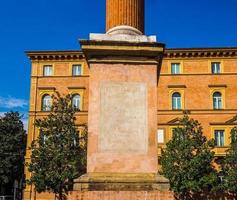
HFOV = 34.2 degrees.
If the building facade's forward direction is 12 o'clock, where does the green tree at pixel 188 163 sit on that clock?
The green tree is roughly at 12 o'clock from the building facade.

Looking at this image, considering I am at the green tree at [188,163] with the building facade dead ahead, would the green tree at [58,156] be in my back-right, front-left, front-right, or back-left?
back-left

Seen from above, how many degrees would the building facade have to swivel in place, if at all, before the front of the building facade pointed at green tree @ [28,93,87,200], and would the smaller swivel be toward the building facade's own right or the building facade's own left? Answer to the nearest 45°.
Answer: approximately 45° to the building facade's own right

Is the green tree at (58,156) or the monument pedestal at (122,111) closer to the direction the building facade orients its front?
the monument pedestal

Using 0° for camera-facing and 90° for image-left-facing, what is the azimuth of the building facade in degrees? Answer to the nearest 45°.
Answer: approximately 0°

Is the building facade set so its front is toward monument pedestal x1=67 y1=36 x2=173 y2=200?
yes
